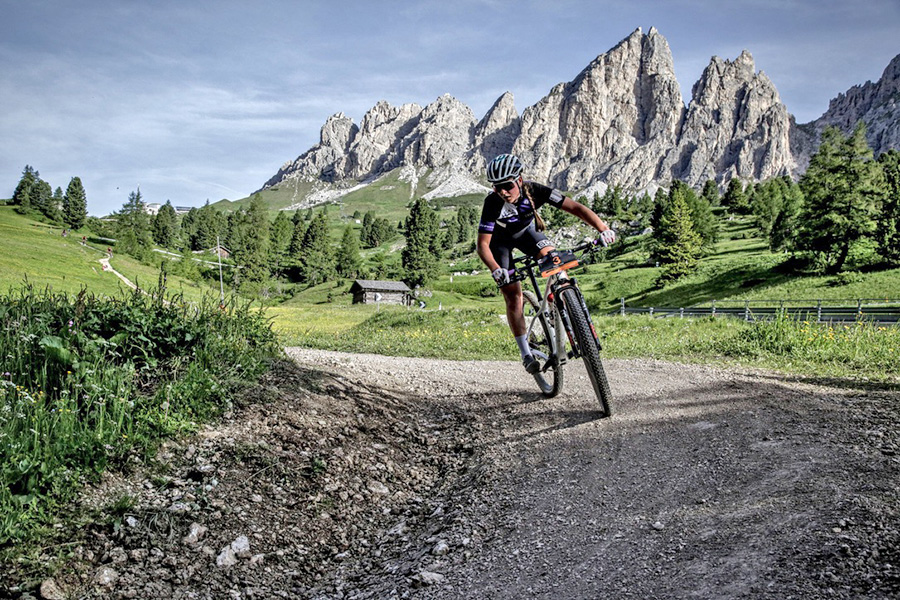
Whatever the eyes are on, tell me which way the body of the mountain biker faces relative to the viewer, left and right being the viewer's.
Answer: facing the viewer
